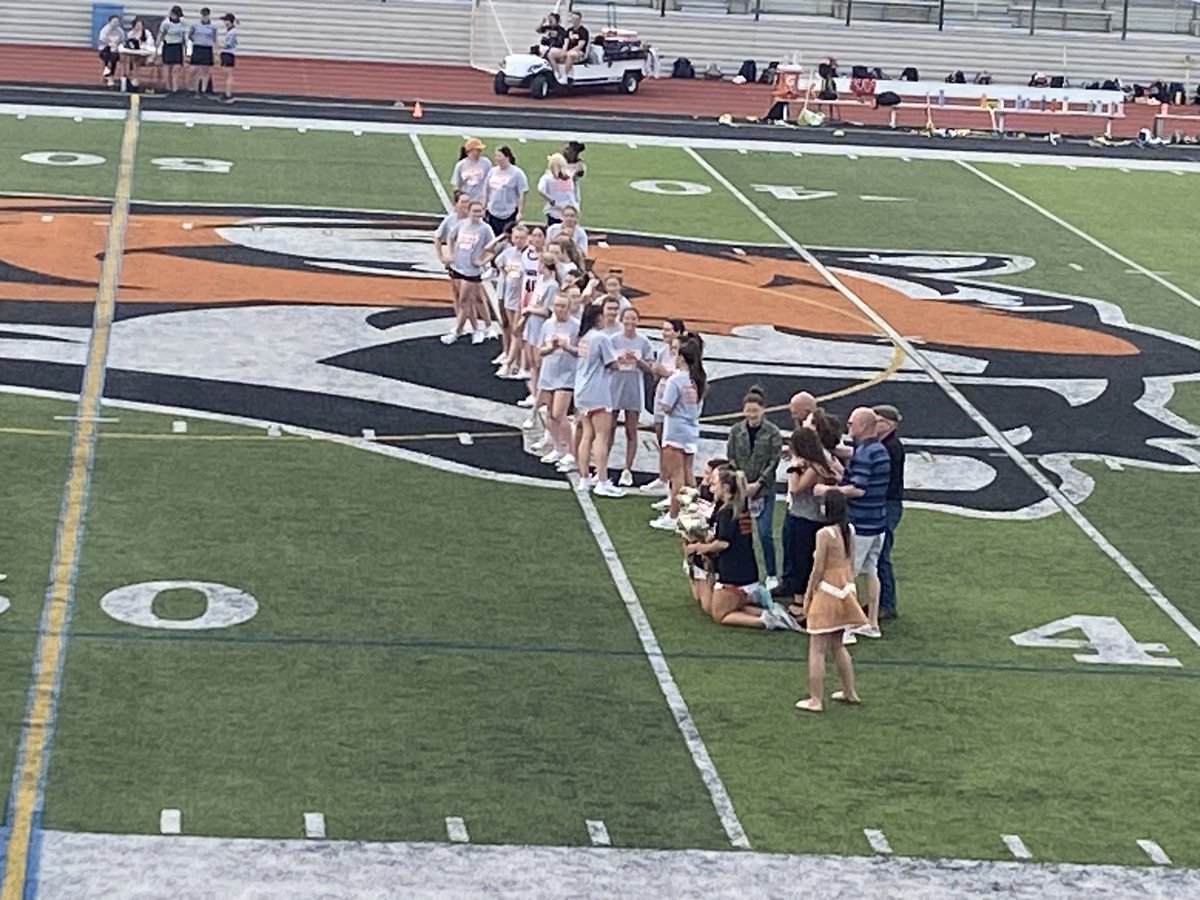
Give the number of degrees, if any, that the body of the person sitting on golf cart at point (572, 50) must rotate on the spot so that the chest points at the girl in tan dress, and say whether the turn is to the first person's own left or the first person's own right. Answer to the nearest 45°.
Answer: approximately 45° to the first person's own left

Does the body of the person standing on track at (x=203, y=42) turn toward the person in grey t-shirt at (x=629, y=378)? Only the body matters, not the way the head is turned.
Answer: yes

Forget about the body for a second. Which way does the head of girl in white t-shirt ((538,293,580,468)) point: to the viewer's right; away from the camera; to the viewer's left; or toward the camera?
toward the camera

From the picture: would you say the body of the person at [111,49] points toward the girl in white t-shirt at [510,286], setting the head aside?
yes

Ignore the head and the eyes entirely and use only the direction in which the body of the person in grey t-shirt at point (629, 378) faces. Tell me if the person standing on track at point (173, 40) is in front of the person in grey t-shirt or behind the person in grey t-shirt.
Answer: behind

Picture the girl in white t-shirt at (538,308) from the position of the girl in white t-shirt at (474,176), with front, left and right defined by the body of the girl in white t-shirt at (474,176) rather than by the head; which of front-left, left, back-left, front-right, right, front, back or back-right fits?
front

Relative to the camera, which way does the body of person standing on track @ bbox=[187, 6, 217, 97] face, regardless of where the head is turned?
toward the camera

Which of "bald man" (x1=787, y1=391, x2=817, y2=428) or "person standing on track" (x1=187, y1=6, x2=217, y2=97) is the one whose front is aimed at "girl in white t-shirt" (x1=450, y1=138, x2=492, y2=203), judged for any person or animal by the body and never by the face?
the person standing on track

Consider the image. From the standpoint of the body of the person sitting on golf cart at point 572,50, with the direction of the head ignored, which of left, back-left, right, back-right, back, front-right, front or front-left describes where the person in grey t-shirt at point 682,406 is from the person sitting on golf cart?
front-left

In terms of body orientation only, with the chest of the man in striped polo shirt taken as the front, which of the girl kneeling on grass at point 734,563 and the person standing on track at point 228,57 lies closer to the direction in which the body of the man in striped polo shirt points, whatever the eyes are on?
the girl kneeling on grass

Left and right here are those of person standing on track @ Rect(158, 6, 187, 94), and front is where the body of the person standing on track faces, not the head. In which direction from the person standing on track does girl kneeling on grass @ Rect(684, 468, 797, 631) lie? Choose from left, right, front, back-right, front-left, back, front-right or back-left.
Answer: front

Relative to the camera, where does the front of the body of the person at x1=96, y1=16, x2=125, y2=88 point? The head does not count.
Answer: toward the camera
